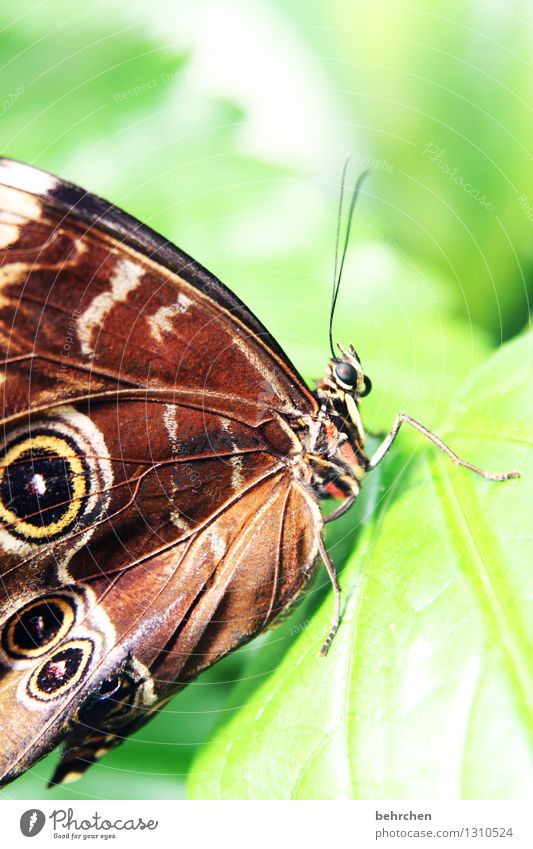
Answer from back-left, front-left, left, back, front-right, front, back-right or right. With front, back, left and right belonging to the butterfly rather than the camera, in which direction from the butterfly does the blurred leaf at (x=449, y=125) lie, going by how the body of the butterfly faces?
front

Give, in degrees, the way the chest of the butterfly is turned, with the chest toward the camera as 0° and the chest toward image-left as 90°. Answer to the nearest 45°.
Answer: approximately 270°
